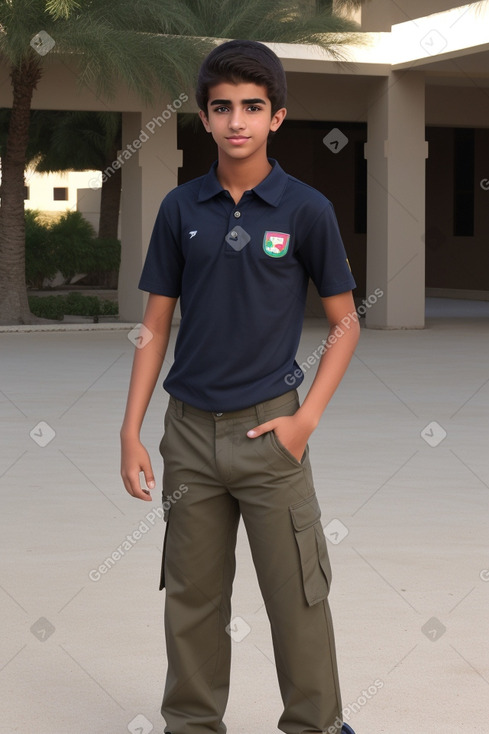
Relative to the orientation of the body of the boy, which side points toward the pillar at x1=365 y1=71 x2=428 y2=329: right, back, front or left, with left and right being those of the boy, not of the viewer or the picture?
back

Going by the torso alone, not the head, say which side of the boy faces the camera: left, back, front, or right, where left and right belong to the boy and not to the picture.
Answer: front

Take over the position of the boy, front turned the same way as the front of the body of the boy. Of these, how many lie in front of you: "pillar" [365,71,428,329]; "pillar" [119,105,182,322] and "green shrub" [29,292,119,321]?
0

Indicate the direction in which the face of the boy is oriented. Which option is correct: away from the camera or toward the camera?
toward the camera

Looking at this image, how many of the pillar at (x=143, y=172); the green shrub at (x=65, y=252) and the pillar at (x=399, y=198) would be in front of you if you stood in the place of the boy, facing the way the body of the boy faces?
0

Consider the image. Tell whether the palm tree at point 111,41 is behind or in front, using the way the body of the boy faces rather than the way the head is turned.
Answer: behind

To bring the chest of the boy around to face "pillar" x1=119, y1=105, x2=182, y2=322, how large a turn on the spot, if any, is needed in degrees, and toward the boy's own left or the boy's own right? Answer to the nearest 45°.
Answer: approximately 180°

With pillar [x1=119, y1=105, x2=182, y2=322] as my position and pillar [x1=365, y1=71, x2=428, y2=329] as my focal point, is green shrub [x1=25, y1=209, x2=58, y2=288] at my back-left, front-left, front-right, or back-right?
back-left

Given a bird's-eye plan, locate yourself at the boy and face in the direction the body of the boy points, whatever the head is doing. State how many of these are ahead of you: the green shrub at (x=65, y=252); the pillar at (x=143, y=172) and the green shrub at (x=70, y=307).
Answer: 0

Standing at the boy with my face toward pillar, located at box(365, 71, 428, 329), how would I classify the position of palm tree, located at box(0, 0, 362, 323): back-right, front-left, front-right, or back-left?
front-left

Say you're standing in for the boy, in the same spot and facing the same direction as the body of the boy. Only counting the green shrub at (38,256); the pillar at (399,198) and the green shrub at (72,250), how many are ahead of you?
0

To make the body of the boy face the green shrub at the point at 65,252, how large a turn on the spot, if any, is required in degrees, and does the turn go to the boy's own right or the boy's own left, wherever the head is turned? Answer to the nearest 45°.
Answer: approximately 180°

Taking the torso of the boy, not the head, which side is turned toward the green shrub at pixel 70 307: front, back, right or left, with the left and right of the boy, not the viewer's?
back

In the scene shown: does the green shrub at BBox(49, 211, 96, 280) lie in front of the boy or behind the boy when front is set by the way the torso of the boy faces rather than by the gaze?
behind

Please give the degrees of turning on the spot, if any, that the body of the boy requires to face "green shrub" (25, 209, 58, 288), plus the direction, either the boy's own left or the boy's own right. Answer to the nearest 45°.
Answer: approximately 180°
